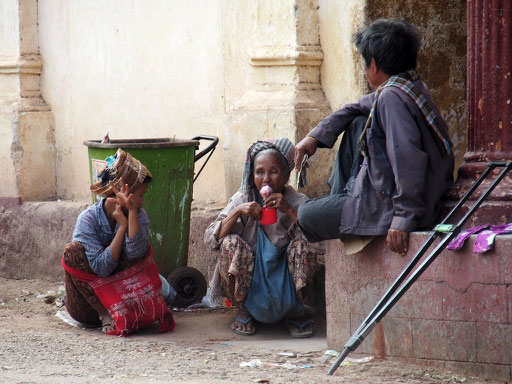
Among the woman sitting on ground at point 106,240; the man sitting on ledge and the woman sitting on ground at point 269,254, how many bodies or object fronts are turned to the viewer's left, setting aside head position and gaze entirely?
1

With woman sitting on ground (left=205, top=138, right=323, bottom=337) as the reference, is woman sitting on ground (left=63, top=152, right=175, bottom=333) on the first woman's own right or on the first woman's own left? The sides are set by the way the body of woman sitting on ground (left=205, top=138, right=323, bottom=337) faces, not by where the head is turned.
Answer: on the first woman's own right

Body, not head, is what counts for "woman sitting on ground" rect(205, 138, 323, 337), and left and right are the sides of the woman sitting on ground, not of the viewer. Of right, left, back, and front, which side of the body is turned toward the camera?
front

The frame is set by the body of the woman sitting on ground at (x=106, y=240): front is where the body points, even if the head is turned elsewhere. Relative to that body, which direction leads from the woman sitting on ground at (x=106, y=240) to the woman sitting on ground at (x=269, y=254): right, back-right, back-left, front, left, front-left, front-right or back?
front-left

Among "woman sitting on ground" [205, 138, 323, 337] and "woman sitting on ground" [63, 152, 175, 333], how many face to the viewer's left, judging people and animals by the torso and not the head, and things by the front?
0

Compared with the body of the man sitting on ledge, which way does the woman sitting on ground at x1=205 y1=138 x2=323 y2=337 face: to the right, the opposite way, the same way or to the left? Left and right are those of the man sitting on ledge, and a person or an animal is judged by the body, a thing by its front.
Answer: to the left

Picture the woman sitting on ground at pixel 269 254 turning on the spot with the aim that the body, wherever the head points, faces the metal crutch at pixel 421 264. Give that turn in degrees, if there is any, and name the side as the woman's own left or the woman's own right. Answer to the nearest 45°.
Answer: approximately 45° to the woman's own left

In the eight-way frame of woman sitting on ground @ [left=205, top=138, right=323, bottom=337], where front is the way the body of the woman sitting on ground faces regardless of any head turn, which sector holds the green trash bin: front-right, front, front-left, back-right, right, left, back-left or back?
back-right

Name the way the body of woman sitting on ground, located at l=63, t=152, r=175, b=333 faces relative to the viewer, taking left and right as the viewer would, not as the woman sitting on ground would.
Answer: facing the viewer and to the right of the viewer

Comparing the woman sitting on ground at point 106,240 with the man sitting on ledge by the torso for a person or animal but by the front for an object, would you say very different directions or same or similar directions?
very different directions

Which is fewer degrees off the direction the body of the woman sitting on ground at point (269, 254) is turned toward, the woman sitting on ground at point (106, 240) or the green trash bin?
the woman sitting on ground

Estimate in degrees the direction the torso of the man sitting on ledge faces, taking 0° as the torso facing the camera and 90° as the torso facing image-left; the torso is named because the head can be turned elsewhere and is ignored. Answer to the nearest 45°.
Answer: approximately 90°
